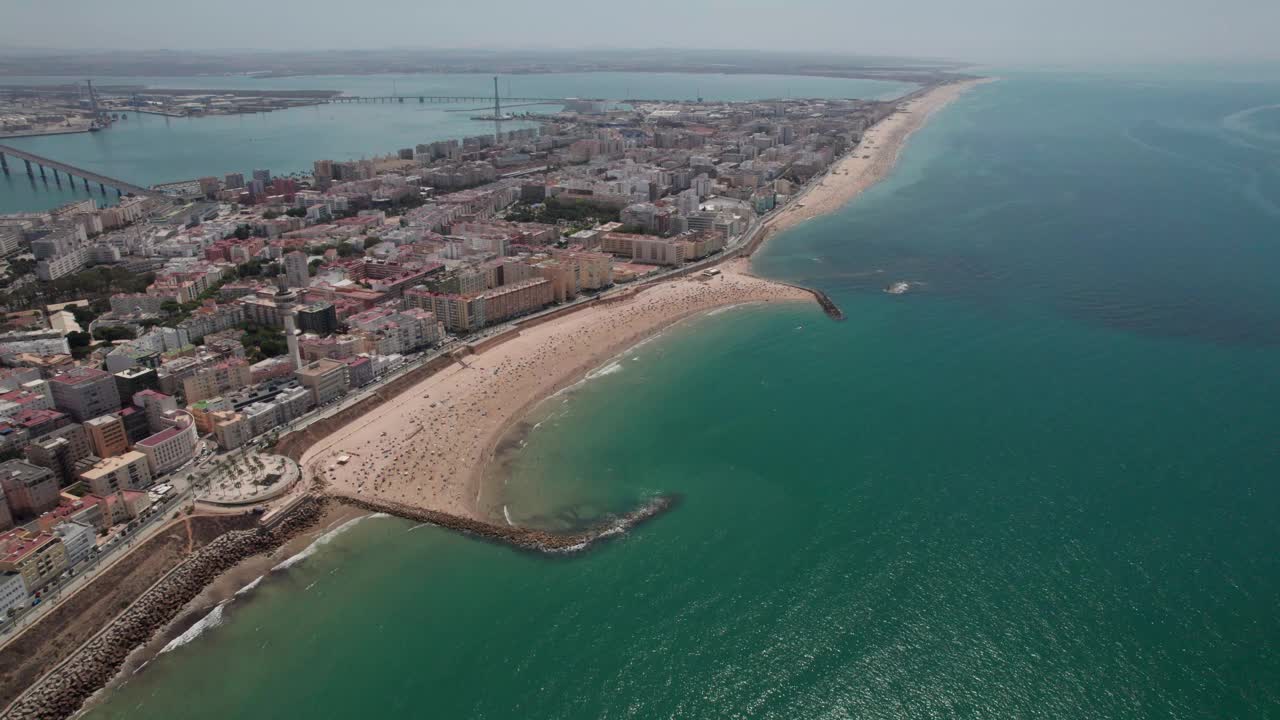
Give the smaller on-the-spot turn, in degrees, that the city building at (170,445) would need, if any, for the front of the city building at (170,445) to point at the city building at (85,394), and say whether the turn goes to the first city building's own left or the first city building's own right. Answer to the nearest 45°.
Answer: approximately 180°

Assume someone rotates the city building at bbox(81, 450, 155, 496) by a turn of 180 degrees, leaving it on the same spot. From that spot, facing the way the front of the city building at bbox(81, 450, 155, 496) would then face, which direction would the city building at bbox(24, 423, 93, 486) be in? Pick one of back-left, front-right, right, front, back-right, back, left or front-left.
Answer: front

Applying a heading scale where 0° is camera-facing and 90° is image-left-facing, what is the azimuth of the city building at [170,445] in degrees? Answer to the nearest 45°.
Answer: approximately 315°

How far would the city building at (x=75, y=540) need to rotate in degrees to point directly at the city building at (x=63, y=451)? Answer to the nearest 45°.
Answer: approximately 135° to its left

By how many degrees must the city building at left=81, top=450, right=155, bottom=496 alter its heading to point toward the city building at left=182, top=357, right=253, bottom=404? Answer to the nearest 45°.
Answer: approximately 90° to its left

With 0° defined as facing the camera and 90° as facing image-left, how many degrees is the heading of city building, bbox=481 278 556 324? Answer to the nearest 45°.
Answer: approximately 315°

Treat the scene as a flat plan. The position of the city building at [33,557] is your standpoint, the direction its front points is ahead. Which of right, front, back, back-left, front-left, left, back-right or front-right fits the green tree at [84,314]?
back-left
